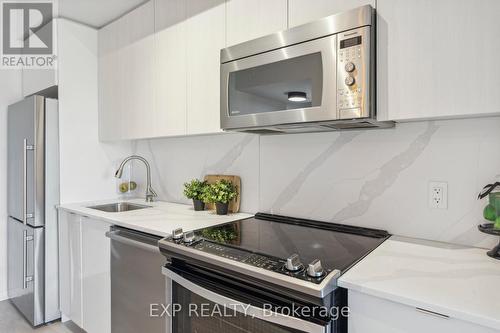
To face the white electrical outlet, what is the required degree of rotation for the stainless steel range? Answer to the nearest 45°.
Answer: approximately 135° to its left

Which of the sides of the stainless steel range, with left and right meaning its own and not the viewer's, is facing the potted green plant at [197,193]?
right

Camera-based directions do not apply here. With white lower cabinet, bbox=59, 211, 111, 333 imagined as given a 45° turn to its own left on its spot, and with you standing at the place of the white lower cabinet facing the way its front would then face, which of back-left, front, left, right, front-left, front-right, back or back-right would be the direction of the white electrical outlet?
front-left

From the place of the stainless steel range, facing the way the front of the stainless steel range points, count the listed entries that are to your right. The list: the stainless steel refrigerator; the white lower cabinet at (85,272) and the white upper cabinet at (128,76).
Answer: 3

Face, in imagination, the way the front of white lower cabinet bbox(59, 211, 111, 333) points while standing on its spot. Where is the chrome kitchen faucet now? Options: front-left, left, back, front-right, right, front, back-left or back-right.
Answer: back

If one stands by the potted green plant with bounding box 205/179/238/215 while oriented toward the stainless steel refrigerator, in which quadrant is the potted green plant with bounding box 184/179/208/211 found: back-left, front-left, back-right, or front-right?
front-right

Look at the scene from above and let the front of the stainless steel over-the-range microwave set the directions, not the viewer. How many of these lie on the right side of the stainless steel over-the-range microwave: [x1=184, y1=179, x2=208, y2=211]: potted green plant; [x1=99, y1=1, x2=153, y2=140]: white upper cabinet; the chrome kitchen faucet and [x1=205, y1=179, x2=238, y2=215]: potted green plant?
4

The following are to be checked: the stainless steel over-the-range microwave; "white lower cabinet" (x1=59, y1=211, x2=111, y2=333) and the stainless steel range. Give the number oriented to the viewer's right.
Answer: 0

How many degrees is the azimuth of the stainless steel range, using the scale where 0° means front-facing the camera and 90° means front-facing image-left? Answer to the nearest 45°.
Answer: approximately 45°

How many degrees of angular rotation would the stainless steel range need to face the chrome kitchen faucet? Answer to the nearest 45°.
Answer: approximately 90° to its right

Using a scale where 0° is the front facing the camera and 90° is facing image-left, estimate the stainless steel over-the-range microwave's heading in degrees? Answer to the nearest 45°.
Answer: approximately 45°
